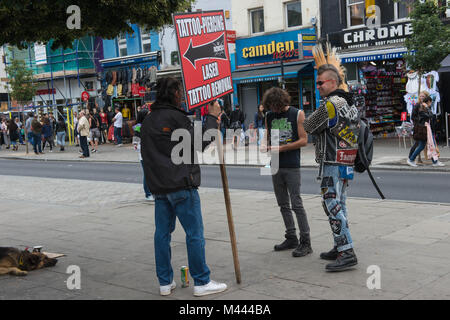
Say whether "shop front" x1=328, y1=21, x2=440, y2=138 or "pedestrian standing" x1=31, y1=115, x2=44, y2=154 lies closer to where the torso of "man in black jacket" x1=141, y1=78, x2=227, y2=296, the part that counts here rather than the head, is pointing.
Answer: the shop front

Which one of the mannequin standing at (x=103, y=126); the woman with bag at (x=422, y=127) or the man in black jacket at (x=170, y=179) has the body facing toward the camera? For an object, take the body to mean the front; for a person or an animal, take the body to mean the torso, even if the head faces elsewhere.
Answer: the mannequin standing

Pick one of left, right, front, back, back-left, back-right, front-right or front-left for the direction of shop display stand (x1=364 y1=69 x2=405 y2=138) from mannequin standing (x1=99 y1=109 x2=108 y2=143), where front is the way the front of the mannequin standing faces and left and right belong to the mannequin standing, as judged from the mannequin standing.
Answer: front-left

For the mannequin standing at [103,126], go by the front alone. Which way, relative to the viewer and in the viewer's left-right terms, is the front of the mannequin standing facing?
facing the viewer

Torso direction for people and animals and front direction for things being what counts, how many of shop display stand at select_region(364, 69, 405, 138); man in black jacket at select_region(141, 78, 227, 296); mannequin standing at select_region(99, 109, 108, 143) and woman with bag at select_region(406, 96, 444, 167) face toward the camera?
2

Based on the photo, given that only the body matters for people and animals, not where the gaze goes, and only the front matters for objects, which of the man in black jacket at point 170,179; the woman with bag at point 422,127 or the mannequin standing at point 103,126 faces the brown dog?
the mannequin standing

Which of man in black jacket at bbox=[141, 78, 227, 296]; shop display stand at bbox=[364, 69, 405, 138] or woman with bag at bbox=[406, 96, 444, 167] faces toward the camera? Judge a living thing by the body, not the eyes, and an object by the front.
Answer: the shop display stand

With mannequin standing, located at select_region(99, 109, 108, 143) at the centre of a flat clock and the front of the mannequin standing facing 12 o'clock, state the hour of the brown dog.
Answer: The brown dog is roughly at 12 o'clock from the mannequin standing.
